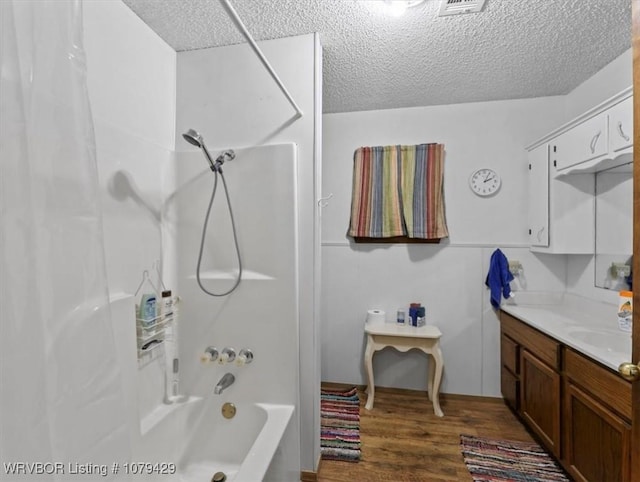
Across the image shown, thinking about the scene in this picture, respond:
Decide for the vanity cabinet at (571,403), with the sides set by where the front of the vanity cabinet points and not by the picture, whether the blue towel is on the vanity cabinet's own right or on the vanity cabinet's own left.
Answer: on the vanity cabinet's own right

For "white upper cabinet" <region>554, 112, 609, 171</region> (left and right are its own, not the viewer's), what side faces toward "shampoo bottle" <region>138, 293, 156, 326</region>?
front

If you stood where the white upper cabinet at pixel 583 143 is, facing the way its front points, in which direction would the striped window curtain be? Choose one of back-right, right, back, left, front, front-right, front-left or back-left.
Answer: front-right

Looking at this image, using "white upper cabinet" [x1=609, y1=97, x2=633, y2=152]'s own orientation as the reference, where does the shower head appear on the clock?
The shower head is roughly at 12 o'clock from the white upper cabinet.

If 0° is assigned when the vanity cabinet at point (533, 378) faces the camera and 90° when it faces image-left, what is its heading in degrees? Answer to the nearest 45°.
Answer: approximately 45°

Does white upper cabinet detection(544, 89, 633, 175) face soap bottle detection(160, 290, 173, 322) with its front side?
yes

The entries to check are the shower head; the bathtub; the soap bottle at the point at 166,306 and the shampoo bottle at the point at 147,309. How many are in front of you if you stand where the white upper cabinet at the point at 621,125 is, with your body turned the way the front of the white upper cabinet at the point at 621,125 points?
4

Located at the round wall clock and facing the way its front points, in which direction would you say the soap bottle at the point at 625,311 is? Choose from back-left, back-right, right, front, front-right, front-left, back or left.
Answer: front-left
